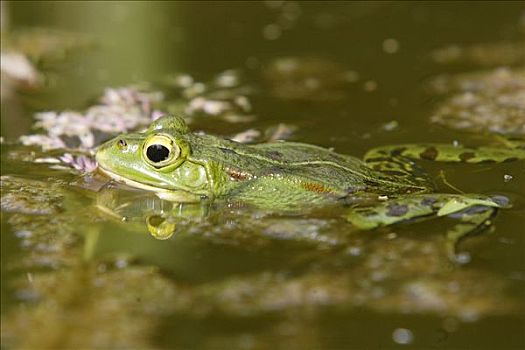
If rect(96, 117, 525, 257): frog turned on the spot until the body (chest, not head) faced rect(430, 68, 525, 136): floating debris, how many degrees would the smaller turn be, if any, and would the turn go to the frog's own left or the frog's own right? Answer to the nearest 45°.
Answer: approximately 135° to the frog's own right

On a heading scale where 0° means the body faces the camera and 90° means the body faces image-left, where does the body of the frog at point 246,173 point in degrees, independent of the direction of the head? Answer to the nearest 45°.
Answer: approximately 90°

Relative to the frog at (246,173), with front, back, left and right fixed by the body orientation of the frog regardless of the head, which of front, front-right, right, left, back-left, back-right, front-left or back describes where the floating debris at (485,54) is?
back-right
